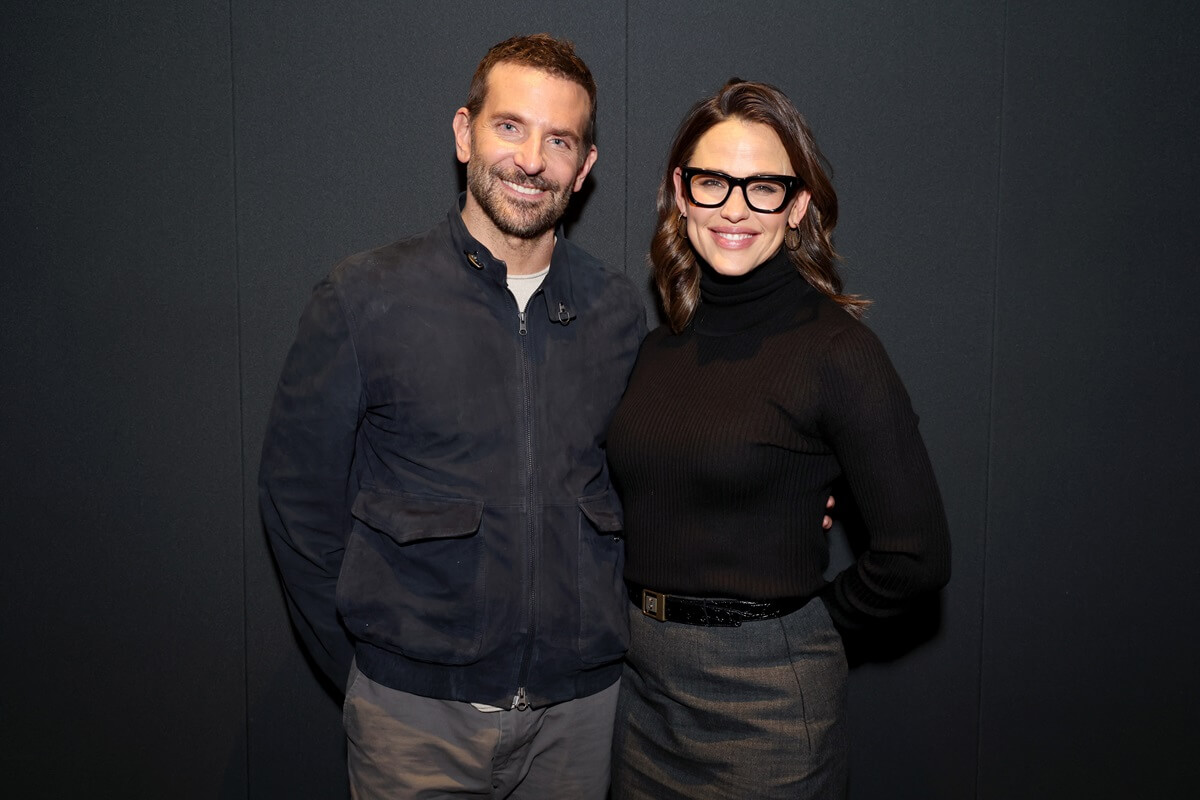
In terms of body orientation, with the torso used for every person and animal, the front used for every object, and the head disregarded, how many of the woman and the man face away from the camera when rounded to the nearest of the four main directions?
0

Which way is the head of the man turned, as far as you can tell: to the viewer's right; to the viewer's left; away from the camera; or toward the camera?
toward the camera

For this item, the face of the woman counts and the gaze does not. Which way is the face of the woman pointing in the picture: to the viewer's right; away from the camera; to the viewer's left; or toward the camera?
toward the camera

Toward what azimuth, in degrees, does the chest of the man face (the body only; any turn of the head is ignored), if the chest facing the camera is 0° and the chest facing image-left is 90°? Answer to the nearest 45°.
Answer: approximately 315°
